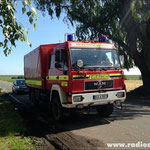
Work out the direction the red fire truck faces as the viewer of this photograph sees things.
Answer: facing the viewer and to the right of the viewer
